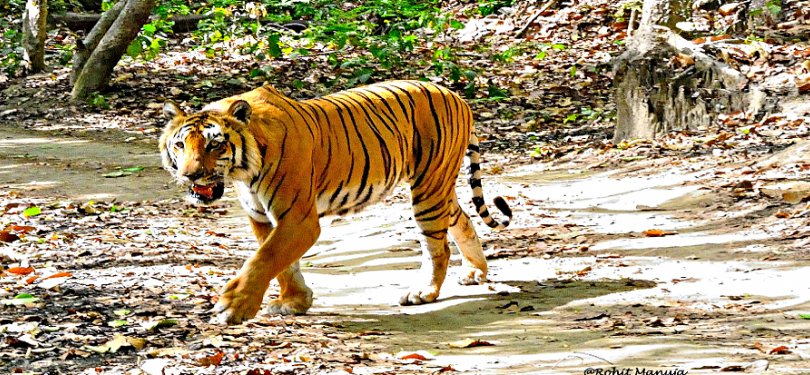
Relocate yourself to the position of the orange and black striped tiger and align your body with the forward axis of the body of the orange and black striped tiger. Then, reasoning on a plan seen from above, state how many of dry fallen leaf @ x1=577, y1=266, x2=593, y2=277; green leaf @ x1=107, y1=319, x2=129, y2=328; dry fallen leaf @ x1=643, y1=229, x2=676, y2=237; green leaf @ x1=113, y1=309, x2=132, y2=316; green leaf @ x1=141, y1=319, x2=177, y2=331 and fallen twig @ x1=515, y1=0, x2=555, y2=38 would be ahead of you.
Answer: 3

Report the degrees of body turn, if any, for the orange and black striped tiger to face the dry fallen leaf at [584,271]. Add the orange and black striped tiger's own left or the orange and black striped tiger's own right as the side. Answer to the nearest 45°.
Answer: approximately 135° to the orange and black striped tiger's own left

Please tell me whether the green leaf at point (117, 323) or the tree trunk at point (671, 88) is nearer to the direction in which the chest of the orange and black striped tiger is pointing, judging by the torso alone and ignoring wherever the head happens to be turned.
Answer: the green leaf

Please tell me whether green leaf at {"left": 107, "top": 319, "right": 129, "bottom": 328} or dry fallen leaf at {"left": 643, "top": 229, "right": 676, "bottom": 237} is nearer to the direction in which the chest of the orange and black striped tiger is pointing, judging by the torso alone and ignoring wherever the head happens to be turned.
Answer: the green leaf

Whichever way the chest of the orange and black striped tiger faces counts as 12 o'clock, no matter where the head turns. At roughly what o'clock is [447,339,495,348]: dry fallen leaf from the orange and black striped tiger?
The dry fallen leaf is roughly at 9 o'clock from the orange and black striped tiger.

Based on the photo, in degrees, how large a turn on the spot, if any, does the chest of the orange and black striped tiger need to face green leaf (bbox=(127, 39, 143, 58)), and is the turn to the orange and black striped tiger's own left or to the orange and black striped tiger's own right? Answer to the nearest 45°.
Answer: approximately 135° to the orange and black striped tiger's own right

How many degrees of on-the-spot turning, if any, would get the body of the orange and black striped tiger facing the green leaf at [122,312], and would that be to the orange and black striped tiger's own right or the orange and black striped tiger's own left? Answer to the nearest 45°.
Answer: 0° — it already faces it

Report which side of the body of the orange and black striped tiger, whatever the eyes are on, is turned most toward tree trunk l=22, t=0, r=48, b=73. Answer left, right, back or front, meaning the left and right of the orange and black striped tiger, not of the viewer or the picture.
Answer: right

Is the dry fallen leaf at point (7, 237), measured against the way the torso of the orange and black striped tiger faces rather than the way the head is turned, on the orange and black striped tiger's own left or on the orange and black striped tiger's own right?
on the orange and black striped tiger's own right

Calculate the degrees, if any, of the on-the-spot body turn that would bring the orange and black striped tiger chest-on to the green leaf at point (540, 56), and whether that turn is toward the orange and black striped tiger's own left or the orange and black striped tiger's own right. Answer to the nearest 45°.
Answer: approximately 135° to the orange and black striped tiger's own right
